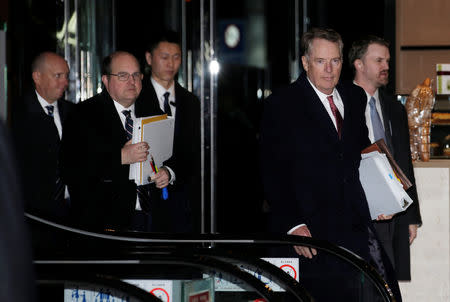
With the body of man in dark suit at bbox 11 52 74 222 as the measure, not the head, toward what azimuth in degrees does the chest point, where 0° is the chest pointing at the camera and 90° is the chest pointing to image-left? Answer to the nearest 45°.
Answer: approximately 315°

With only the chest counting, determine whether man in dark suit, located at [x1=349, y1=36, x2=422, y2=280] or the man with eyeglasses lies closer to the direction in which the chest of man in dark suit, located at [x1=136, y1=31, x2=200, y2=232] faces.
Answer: the man with eyeglasses

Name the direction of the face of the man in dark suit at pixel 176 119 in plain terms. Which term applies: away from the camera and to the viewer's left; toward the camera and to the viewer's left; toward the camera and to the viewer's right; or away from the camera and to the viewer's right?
toward the camera and to the viewer's right

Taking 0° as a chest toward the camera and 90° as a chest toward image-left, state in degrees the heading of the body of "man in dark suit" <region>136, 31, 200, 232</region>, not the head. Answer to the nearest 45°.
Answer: approximately 0°

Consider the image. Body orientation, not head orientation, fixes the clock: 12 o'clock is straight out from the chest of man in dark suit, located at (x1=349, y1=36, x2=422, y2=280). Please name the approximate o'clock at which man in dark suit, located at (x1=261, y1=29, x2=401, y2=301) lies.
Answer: man in dark suit, located at (x1=261, y1=29, x2=401, y2=301) is roughly at 2 o'clock from man in dark suit, located at (x1=349, y1=36, x2=422, y2=280).

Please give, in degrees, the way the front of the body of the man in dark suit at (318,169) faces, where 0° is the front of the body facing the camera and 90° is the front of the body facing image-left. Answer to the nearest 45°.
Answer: approximately 315°

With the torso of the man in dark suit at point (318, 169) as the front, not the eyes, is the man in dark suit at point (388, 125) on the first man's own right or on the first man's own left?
on the first man's own left

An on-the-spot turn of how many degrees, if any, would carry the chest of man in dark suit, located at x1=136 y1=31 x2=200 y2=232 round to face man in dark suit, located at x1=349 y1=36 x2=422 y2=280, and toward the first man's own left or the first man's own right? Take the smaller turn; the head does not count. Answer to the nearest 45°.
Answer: approximately 45° to the first man's own left

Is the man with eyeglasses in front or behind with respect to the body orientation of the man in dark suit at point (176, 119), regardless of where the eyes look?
in front

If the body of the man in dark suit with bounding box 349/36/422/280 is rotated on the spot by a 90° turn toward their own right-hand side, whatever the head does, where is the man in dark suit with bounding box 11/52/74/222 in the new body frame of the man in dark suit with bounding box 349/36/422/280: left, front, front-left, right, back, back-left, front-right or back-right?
front-right
